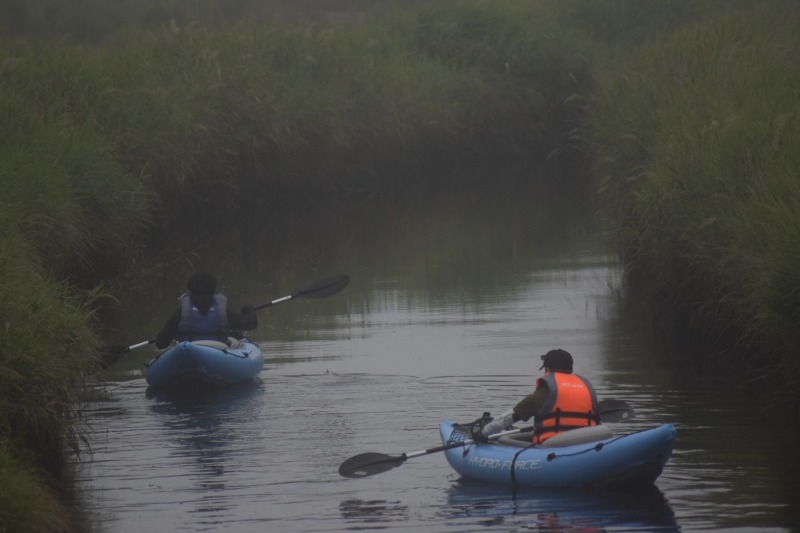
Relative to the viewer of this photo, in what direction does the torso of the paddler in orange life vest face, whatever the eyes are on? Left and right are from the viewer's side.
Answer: facing away from the viewer and to the left of the viewer

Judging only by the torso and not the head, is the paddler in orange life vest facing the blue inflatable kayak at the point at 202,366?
yes

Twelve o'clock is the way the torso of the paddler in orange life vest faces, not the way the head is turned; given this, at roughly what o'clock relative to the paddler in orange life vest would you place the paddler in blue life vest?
The paddler in blue life vest is roughly at 12 o'clock from the paddler in orange life vest.
